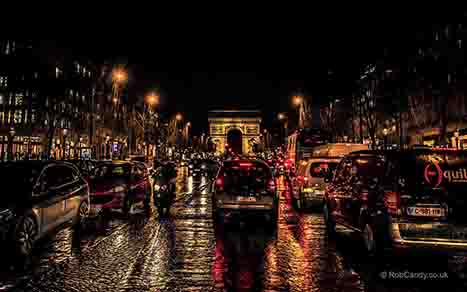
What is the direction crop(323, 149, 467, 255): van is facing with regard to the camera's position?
facing away from the viewer and to the left of the viewer

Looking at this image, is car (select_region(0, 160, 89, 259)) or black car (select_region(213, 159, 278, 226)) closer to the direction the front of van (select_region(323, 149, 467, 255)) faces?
the black car

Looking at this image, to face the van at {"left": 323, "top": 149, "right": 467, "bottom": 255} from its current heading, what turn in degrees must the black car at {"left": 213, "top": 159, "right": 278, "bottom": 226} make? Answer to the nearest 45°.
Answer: approximately 135° to its right

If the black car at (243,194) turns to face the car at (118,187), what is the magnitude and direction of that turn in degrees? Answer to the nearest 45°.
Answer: approximately 45° to its left

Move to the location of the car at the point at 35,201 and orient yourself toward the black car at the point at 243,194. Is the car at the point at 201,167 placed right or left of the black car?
left

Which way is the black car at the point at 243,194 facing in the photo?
away from the camera
